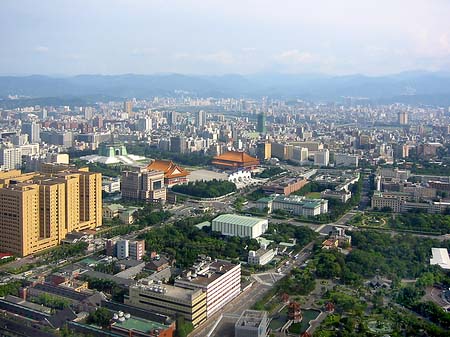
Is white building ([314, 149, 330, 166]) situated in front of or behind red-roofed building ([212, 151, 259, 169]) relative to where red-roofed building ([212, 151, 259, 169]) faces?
behind

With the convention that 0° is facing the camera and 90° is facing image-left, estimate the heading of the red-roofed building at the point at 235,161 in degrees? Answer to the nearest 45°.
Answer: approximately 45°

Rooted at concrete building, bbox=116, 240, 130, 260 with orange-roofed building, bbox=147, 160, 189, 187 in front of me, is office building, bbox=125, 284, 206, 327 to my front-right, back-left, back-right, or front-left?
back-right

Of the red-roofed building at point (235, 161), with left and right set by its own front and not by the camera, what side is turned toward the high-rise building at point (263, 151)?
back

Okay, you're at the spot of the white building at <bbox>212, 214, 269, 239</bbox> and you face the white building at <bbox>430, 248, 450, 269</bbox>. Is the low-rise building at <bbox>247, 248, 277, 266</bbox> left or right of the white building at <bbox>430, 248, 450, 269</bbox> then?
right

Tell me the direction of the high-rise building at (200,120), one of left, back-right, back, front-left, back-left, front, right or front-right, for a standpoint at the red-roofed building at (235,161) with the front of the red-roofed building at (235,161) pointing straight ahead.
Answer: back-right

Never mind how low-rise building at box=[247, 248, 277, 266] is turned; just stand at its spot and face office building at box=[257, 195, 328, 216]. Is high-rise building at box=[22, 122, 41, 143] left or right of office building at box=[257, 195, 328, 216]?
left

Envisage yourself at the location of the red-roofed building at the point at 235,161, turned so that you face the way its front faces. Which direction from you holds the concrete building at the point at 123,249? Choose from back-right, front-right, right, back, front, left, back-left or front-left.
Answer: front-left

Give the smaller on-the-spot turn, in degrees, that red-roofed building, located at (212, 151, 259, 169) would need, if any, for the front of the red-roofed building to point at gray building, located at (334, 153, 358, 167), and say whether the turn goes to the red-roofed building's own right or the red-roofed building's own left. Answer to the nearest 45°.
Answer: approximately 135° to the red-roofed building's own left

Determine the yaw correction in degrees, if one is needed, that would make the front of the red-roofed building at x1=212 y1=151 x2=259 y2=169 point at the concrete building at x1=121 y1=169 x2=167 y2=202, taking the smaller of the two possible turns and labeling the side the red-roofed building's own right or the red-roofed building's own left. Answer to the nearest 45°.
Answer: approximately 45° to the red-roofed building's own left
